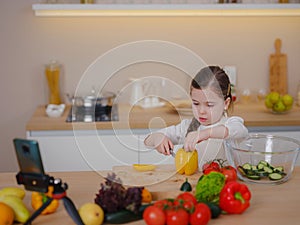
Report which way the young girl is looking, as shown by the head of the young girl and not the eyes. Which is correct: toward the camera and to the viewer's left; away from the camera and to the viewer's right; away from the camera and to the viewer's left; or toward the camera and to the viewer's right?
toward the camera and to the viewer's left
